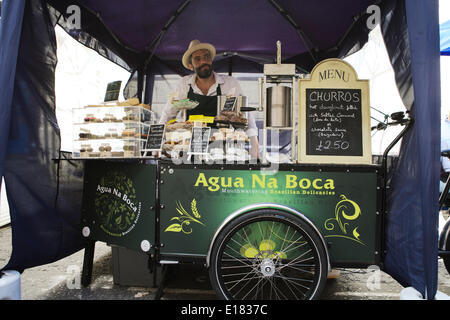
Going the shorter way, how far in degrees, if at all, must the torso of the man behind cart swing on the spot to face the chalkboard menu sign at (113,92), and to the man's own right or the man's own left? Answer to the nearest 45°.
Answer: approximately 45° to the man's own right

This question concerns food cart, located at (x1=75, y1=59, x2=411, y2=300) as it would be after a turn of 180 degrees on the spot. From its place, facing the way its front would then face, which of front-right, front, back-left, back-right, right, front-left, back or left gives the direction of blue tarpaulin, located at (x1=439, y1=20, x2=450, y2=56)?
front-left

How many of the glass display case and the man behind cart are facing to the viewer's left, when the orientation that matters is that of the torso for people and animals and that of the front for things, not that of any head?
0

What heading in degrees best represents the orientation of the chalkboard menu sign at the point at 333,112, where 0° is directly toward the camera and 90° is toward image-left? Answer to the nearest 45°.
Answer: approximately 0°

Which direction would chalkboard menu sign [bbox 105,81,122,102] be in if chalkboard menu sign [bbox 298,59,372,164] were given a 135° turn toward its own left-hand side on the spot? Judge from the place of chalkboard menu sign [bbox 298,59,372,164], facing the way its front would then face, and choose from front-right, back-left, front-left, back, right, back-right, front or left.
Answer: back-left

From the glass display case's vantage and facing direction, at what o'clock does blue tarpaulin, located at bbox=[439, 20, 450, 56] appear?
The blue tarpaulin is roughly at 9 o'clock from the glass display case.

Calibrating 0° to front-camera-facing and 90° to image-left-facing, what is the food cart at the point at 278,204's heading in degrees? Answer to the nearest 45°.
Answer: approximately 90°

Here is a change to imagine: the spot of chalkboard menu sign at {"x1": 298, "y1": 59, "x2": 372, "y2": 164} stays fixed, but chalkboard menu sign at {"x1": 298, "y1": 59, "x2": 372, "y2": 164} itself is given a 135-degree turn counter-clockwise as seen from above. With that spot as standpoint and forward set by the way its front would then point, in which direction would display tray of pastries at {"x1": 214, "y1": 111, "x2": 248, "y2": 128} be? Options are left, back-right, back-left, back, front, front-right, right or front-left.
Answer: back-left

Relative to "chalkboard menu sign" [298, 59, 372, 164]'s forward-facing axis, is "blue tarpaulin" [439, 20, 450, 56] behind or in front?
behind

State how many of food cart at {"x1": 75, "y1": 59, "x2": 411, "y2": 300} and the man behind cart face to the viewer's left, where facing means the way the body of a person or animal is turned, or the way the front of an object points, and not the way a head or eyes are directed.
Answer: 1
